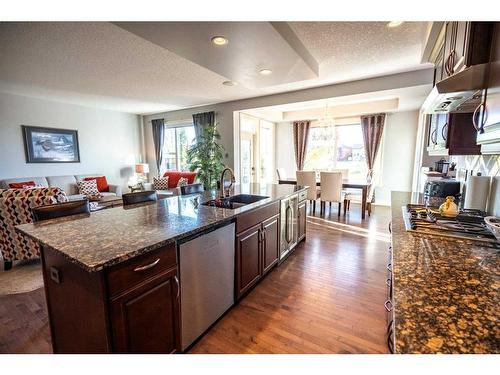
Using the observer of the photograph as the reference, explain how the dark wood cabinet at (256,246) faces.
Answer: facing the viewer and to the right of the viewer

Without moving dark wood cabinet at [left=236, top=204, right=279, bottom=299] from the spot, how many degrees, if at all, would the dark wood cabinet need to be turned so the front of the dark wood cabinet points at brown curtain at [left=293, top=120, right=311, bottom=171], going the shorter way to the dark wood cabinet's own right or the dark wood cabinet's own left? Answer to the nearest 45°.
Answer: approximately 135° to the dark wood cabinet's own left

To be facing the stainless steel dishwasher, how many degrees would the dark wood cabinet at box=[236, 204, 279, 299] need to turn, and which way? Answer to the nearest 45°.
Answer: approximately 90° to its right

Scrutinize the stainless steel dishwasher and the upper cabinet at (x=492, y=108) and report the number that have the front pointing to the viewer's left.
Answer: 1

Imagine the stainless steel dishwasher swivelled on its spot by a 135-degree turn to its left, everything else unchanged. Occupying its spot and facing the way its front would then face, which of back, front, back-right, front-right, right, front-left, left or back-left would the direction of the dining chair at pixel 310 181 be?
front-right

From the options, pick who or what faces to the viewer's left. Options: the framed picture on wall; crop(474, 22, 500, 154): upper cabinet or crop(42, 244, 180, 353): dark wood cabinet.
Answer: the upper cabinet

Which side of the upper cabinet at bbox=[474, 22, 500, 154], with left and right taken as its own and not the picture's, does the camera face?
left

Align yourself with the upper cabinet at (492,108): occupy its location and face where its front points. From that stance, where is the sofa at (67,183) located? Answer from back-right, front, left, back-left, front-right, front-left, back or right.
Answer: front

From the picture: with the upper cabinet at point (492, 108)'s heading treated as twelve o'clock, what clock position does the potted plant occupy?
The potted plant is roughly at 1 o'clock from the upper cabinet.

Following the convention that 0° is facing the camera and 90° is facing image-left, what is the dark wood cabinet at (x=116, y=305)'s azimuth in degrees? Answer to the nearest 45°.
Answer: approximately 315°

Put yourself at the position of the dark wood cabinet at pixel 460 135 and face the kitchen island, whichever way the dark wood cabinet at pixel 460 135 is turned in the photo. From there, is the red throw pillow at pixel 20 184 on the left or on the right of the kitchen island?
right

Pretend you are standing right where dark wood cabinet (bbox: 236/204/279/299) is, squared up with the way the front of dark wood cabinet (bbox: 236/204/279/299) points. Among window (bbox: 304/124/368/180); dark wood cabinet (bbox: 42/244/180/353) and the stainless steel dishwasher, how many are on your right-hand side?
2

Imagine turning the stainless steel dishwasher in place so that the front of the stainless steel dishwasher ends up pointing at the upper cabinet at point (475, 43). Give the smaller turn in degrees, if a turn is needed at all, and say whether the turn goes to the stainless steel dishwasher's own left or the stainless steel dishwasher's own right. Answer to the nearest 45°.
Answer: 0° — it already faces it

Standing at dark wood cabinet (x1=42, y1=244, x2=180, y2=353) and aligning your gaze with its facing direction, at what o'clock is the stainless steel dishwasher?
The stainless steel dishwasher is roughly at 10 o'clock from the dark wood cabinet.

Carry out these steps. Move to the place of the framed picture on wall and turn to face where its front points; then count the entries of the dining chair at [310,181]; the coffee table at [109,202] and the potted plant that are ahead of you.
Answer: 3

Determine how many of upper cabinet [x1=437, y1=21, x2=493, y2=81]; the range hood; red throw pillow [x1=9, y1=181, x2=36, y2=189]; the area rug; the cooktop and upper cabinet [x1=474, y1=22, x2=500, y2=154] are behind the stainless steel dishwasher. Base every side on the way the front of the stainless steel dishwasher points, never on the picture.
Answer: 2

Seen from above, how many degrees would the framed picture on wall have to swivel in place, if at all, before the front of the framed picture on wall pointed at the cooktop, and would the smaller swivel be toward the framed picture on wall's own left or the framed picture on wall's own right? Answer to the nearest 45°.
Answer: approximately 45° to the framed picture on wall's own right
